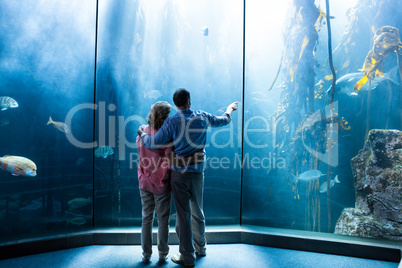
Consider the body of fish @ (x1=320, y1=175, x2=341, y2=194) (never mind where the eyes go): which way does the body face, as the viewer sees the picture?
to the viewer's left

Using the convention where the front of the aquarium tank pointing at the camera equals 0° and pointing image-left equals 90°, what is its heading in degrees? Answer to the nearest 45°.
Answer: approximately 0°

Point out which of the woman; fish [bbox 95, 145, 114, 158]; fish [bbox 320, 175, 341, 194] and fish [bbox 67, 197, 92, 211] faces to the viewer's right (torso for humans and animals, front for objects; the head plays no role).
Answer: fish [bbox 95, 145, 114, 158]

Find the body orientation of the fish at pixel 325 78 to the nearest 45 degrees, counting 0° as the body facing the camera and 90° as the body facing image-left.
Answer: approximately 90°

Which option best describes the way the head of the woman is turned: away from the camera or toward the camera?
away from the camera

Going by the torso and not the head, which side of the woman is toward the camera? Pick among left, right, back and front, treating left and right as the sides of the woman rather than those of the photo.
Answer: back
